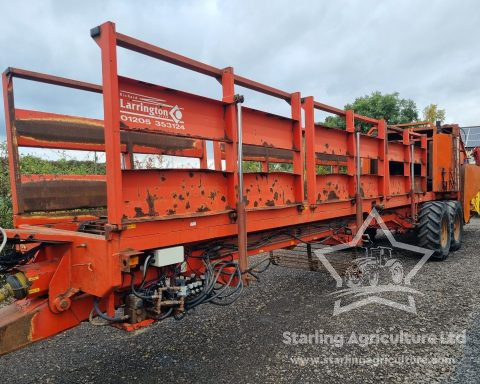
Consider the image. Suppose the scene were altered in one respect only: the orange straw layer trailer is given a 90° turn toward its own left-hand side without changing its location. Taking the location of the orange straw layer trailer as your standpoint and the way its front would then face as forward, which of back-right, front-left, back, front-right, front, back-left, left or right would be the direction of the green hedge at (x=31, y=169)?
back

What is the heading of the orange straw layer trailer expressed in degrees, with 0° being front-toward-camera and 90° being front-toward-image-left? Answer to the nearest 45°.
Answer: approximately 45°

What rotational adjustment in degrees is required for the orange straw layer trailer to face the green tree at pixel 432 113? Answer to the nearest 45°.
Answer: approximately 180°

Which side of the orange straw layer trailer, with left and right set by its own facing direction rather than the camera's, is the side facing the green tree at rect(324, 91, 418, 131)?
back

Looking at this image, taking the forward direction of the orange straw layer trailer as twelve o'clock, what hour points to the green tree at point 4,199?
The green tree is roughly at 3 o'clock from the orange straw layer trailer.
